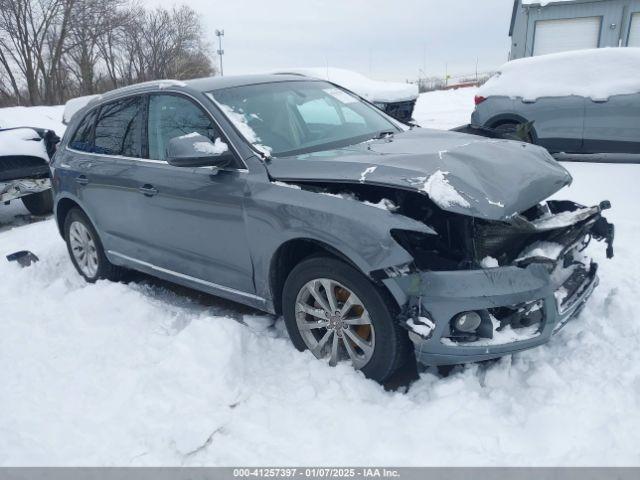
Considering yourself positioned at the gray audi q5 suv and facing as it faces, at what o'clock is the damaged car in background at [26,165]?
The damaged car in background is roughly at 6 o'clock from the gray audi q5 suv.

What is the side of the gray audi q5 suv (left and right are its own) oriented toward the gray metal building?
left

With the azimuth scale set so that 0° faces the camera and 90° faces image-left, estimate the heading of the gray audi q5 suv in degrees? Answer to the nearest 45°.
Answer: approximately 315°
